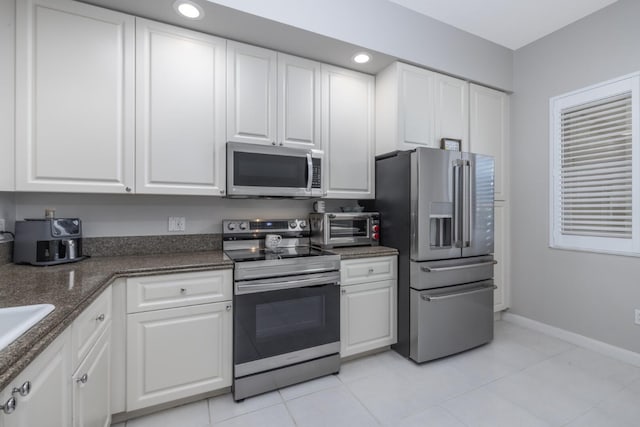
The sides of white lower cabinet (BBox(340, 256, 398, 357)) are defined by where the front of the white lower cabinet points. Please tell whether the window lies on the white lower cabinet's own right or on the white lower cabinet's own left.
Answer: on the white lower cabinet's own left

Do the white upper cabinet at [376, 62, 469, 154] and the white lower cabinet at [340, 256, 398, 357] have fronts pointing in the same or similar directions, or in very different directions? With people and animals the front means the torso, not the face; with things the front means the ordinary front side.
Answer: same or similar directions

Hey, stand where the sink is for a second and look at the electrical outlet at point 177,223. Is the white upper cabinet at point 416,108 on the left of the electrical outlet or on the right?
right

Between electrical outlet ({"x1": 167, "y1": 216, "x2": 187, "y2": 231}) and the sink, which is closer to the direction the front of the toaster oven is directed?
the sink

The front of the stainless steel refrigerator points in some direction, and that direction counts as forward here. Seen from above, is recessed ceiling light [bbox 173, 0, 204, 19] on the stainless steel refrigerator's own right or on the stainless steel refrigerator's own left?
on the stainless steel refrigerator's own right

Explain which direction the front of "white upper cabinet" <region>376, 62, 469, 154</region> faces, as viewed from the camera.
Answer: facing the viewer and to the right of the viewer

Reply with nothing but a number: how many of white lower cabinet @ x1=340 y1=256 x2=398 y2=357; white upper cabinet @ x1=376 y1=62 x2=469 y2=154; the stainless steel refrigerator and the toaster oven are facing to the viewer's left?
0

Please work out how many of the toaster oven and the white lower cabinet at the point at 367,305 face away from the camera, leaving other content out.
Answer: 0

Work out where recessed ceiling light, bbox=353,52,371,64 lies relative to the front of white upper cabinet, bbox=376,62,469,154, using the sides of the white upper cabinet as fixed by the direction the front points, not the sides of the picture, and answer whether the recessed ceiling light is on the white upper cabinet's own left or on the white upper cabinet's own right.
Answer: on the white upper cabinet's own right

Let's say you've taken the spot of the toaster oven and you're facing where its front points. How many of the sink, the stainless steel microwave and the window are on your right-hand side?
2

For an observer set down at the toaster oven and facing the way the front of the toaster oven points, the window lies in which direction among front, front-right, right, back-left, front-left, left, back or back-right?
front-left

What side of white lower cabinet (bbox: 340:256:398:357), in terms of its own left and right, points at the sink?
right

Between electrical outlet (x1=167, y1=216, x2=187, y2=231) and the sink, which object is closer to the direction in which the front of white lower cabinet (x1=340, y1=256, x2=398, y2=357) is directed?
the sink
